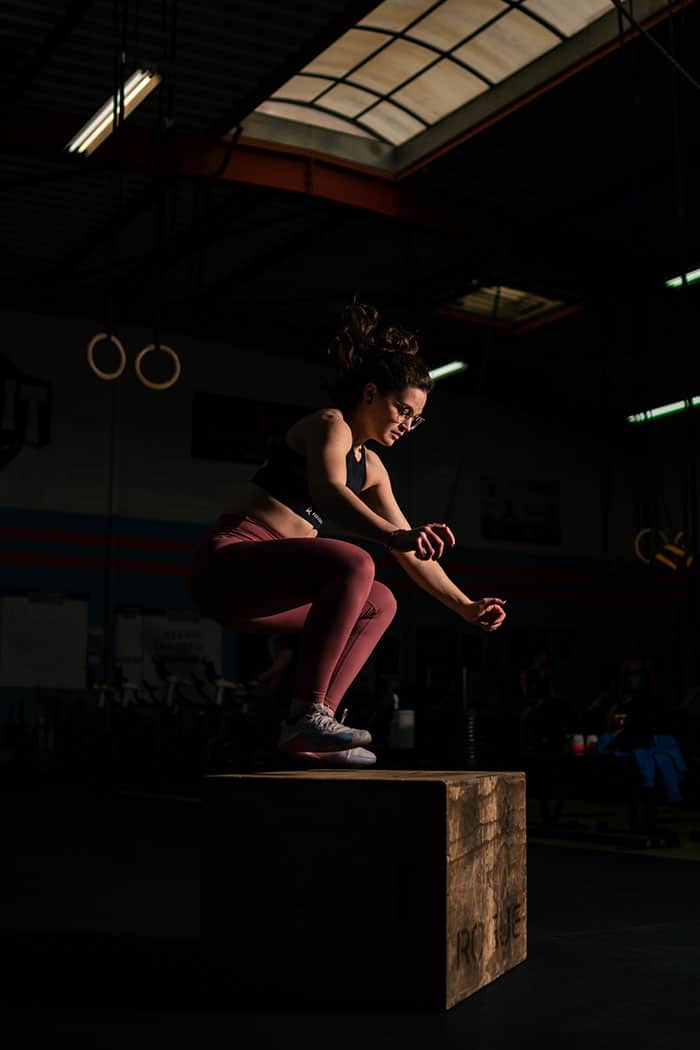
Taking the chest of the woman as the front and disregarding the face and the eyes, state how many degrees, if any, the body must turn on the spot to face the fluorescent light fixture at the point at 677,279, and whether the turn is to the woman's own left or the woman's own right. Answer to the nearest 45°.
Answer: approximately 90° to the woman's own left

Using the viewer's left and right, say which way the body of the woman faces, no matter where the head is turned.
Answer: facing to the right of the viewer

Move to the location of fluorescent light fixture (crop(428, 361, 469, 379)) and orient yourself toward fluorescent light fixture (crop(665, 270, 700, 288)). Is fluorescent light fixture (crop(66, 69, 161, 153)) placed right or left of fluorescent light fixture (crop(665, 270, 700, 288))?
right

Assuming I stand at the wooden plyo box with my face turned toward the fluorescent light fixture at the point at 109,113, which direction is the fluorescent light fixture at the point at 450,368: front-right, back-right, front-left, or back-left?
front-right

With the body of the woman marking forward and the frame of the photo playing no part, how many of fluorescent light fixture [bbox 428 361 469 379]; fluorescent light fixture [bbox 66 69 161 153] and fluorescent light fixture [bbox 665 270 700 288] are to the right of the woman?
0

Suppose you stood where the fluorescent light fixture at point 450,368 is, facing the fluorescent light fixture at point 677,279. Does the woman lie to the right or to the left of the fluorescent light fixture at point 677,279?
right

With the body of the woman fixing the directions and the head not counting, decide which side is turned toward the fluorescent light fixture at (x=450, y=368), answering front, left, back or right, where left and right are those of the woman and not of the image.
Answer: left
